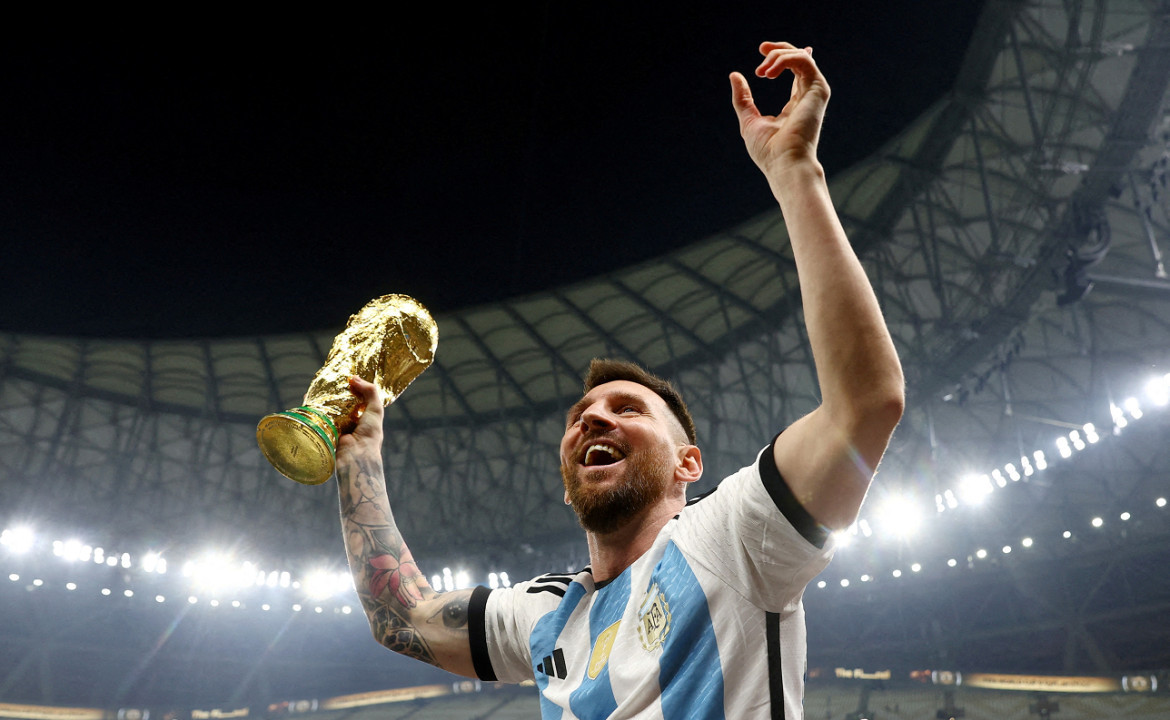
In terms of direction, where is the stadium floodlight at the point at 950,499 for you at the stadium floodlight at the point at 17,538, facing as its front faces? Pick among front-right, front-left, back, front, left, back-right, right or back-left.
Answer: front-left

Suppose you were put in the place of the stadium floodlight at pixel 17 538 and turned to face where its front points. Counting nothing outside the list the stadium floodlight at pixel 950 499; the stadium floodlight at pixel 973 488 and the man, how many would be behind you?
0

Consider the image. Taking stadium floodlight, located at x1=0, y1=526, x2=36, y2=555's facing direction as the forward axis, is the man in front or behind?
in front

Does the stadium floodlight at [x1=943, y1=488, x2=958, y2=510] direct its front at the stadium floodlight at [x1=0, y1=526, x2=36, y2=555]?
no

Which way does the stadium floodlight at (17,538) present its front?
toward the camera

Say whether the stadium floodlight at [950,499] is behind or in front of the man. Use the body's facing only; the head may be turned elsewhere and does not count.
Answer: behind

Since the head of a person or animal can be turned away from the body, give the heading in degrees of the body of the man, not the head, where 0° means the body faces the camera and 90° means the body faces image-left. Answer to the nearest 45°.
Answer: approximately 45°

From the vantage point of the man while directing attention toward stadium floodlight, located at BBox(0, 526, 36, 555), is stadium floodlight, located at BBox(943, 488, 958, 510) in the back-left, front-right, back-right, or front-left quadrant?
front-right

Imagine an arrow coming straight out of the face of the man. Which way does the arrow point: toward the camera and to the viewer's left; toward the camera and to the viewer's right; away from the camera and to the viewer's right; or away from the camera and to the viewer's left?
toward the camera and to the viewer's left

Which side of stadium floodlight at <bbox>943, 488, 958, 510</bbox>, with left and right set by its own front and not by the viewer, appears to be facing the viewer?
front

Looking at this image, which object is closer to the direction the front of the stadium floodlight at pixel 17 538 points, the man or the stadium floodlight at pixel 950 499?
the man

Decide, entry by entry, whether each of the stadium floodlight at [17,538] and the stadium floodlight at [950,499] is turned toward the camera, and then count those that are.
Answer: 2

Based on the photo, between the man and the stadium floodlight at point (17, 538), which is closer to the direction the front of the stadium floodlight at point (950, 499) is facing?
the man
